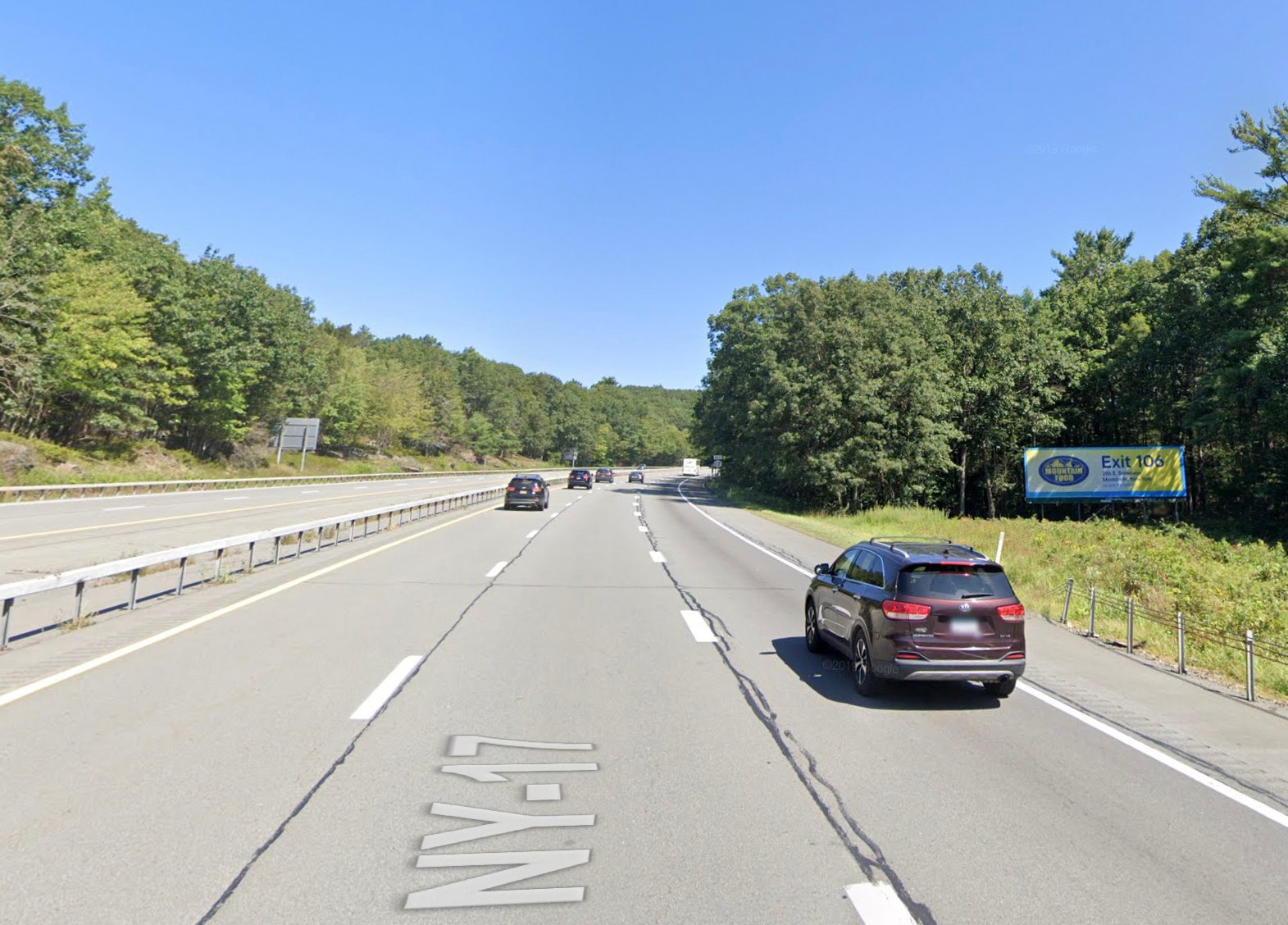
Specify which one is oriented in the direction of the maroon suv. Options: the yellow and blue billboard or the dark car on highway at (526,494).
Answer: the yellow and blue billboard

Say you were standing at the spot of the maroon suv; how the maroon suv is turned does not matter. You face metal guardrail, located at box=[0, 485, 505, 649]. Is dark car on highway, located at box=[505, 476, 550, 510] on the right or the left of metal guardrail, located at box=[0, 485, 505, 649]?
right

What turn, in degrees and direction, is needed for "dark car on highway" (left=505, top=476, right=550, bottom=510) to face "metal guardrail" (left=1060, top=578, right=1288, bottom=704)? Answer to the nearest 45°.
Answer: approximately 180°

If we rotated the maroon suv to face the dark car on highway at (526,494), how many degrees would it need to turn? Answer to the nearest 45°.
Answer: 0° — it already faces it

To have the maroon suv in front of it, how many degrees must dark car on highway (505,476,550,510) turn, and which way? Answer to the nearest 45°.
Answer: approximately 180°

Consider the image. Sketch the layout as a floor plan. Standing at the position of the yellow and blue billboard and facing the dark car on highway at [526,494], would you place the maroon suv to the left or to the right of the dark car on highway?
left

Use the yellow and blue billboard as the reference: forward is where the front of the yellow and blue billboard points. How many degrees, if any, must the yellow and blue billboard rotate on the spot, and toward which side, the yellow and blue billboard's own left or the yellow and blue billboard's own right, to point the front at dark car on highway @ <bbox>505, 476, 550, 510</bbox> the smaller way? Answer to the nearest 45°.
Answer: approximately 45° to the yellow and blue billboard's own right

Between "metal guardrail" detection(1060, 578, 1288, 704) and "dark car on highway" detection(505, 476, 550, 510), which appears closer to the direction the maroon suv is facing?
the dark car on highway

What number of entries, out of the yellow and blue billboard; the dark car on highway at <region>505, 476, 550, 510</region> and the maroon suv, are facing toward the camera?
1

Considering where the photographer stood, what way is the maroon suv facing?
facing away from the viewer and to the left of the viewer

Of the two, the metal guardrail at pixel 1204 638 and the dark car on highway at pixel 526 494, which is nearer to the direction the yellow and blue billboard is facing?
the metal guardrail

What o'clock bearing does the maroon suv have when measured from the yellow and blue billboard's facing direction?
The maroon suv is roughly at 12 o'clock from the yellow and blue billboard.

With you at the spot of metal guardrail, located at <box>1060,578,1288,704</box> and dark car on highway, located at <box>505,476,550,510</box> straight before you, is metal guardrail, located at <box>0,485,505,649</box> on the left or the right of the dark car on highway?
left

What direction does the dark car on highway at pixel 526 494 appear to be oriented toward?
away from the camera

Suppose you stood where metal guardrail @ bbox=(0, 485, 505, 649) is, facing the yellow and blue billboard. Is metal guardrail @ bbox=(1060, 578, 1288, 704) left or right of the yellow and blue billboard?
right
